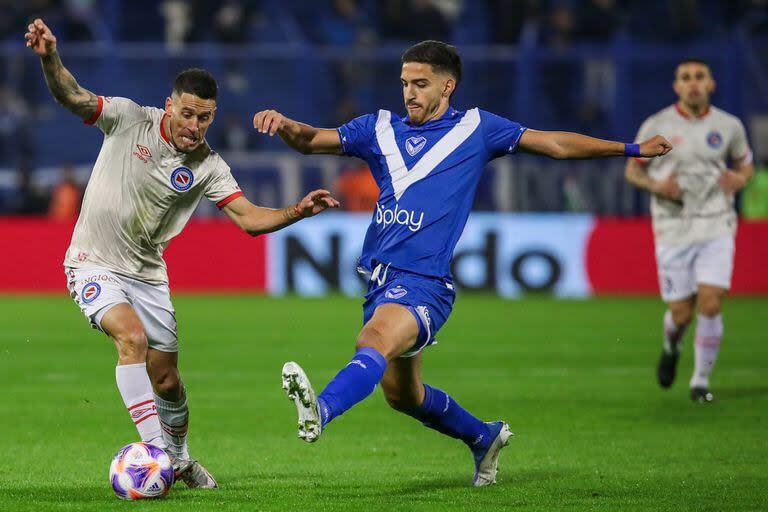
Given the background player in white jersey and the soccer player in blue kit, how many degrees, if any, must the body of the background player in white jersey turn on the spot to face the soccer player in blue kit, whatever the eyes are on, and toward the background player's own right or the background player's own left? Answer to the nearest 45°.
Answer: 0° — they already face them

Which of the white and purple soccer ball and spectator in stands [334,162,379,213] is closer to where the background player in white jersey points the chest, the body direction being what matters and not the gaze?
the white and purple soccer ball

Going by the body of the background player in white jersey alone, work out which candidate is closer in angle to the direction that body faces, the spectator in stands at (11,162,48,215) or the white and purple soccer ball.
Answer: the white and purple soccer ball

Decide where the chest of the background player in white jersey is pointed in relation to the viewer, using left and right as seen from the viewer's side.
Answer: facing the viewer

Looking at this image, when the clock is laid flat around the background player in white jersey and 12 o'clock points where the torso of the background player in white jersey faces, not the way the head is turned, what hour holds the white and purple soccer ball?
The white and purple soccer ball is roughly at 1 o'clock from the background player in white jersey.

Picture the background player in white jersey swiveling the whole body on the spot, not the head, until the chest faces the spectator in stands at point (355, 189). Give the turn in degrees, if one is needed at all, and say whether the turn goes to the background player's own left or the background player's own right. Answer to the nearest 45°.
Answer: approximately 135° to the background player's own right

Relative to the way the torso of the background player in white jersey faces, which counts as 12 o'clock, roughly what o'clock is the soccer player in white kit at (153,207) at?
The soccer player in white kit is roughly at 1 o'clock from the background player in white jersey.
